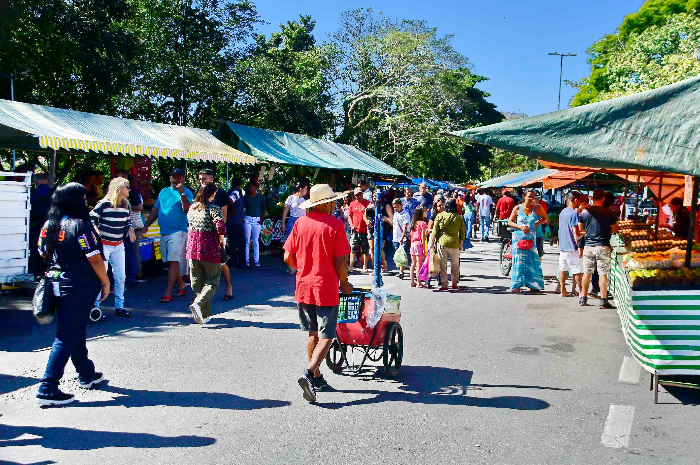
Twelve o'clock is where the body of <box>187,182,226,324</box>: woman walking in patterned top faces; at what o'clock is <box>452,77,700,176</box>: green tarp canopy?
The green tarp canopy is roughly at 3 o'clock from the woman walking in patterned top.

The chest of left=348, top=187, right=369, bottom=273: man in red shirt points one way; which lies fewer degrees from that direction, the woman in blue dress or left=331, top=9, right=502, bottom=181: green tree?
the woman in blue dress

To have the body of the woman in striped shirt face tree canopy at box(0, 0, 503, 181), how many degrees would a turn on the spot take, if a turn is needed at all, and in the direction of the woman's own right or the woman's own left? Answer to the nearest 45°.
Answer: approximately 135° to the woman's own left

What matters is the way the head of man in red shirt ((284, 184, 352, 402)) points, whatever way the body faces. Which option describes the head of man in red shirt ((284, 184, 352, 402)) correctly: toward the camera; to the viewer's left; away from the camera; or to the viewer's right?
away from the camera

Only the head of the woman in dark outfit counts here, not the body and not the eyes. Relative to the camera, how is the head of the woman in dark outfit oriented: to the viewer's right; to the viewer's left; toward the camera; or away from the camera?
away from the camera

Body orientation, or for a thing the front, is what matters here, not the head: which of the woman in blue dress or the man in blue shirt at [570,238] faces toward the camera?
the woman in blue dress

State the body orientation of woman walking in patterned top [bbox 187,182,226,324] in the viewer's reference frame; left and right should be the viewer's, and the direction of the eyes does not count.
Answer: facing away from the viewer and to the right of the viewer

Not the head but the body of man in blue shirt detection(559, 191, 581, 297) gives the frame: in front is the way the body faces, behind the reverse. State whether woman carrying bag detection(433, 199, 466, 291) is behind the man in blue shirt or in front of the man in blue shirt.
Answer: behind

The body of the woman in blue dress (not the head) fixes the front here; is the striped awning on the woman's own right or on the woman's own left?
on the woman's own right

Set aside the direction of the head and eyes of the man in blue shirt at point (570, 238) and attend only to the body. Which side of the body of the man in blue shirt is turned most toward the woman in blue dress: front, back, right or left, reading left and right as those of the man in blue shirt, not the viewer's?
back

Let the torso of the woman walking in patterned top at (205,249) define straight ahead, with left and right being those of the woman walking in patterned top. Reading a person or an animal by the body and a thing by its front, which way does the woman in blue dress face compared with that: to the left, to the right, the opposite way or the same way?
the opposite way

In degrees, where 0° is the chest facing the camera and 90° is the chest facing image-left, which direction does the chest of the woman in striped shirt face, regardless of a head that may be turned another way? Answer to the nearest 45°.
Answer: approximately 315°

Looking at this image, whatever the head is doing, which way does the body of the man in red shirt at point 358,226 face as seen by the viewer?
toward the camera
